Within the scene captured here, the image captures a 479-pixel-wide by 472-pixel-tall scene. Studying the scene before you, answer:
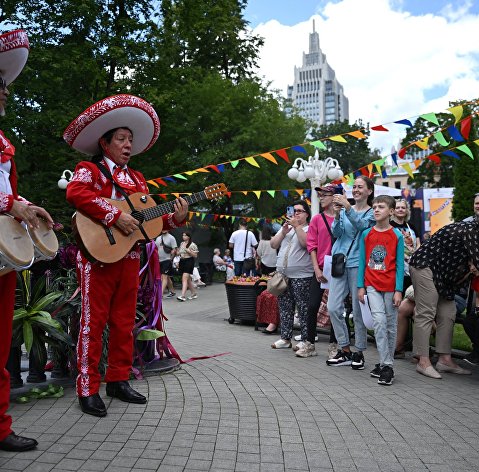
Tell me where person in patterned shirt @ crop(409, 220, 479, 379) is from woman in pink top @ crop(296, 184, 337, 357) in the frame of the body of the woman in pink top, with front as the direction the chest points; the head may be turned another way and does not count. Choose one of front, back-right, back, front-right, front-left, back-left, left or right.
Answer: left

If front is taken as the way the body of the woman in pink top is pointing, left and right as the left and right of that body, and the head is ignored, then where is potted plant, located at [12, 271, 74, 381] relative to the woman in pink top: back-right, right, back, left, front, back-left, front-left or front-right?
front

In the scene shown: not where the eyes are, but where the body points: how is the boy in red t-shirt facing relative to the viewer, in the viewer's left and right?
facing the viewer

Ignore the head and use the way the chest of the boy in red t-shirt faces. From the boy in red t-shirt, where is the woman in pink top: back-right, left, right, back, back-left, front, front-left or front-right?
back-right

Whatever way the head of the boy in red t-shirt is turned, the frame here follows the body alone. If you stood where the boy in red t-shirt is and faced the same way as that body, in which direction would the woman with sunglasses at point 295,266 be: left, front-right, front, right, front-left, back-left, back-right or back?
back-right

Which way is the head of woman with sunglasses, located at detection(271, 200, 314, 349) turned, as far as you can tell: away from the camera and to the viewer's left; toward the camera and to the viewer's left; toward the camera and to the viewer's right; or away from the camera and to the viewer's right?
toward the camera and to the viewer's left

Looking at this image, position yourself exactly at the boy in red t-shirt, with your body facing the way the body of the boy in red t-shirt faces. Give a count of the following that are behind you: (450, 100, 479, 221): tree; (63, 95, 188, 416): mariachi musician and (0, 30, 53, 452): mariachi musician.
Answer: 1

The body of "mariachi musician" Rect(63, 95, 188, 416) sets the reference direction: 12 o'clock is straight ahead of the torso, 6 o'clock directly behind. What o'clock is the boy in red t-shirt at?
The boy in red t-shirt is roughly at 10 o'clock from the mariachi musician.

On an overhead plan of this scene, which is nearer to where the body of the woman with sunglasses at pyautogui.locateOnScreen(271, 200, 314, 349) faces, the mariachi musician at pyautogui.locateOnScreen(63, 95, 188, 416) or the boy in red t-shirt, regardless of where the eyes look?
the mariachi musician

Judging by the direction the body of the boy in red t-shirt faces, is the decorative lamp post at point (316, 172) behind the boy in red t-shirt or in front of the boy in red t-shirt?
behind

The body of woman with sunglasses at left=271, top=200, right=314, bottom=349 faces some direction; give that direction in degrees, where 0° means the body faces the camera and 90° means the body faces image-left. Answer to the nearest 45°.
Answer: approximately 45°

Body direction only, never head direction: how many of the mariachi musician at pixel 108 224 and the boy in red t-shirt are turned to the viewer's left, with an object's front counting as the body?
0

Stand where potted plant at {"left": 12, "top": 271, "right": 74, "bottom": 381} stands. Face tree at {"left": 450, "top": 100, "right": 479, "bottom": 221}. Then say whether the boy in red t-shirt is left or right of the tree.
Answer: right

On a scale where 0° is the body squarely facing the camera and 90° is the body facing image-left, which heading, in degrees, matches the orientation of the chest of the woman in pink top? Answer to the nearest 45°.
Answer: approximately 45°
